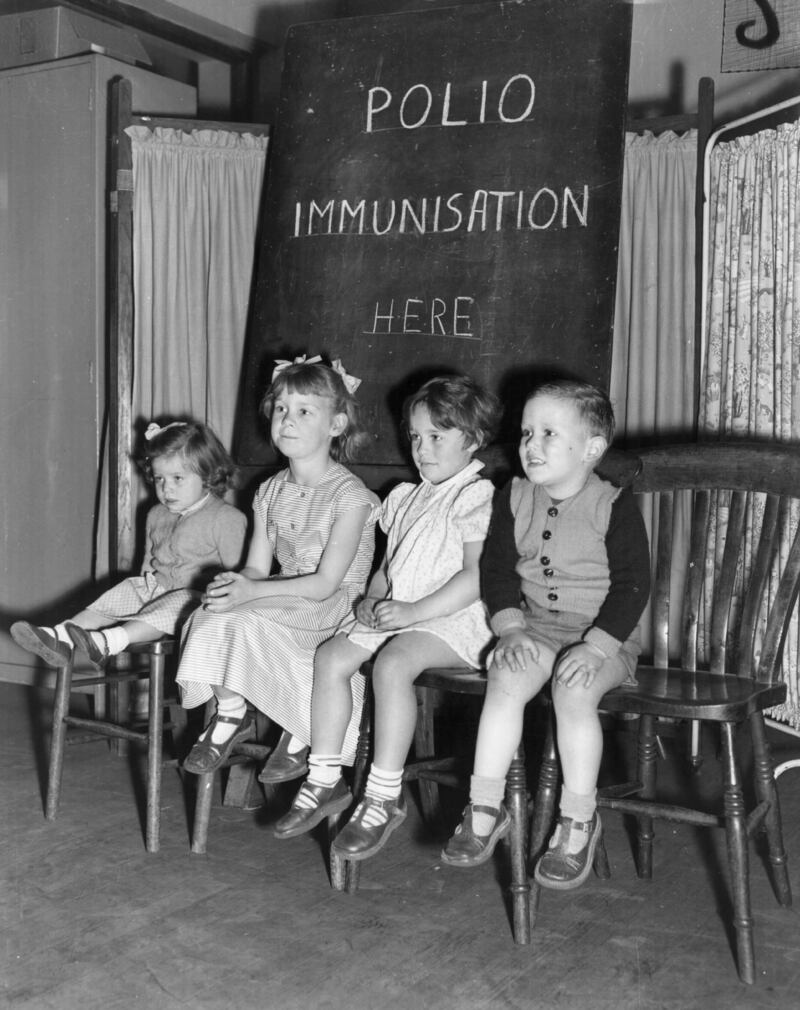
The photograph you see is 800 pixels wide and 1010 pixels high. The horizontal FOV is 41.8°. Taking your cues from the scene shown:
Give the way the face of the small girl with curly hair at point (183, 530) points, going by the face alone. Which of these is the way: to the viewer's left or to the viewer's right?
to the viewer's left

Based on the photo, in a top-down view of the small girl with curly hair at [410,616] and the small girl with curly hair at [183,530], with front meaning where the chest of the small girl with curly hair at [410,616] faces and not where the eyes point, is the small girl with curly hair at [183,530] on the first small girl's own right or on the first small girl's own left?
on the first small girl's own right

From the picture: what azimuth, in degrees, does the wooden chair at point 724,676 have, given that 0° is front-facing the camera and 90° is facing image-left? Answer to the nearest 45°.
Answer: approximately 45°

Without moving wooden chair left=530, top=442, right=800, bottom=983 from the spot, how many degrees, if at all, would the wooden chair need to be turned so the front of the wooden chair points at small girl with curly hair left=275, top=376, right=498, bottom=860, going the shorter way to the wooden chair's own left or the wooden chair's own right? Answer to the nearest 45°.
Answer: approximately 45° to the wooden chair's own right

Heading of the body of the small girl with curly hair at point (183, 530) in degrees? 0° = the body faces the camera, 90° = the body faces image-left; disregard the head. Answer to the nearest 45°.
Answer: approximately 45°

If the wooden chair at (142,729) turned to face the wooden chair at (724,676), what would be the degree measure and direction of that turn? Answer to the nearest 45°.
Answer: approximately 90° to its left
